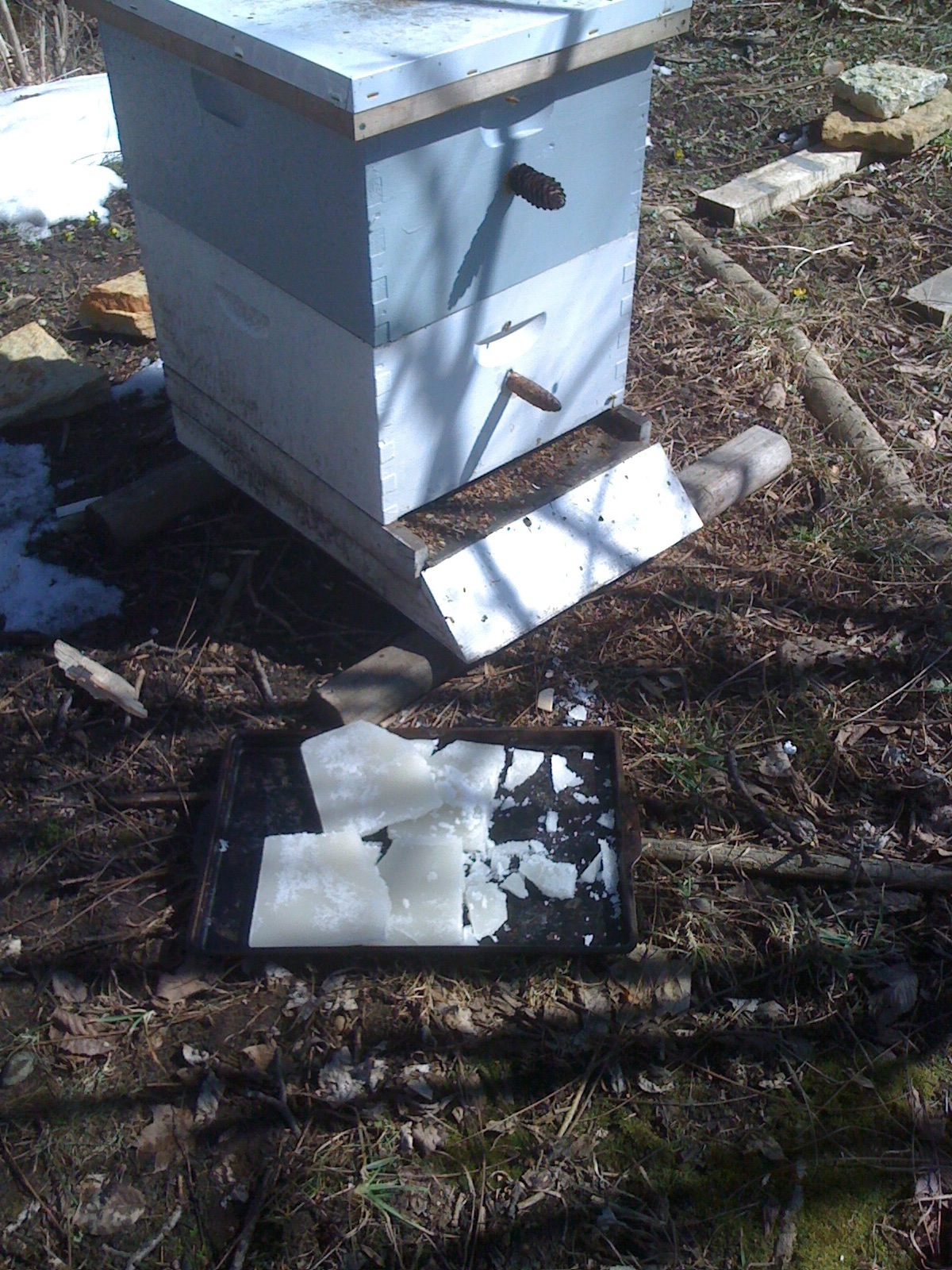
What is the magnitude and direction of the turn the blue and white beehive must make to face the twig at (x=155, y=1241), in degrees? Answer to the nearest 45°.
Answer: approximately 45° to its right

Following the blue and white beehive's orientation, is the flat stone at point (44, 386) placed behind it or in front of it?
behind

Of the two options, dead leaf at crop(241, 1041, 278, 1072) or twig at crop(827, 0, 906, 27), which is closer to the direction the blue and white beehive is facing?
the dead leaf

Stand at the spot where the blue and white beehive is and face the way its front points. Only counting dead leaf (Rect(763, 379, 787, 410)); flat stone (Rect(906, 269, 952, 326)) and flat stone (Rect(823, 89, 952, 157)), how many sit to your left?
3

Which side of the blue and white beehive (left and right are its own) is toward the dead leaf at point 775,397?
left

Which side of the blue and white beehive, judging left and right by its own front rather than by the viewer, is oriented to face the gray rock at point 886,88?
left

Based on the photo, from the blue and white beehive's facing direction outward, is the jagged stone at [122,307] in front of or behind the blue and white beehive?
behind

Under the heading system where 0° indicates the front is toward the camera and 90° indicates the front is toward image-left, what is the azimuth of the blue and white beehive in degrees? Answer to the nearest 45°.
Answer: approximately 315°

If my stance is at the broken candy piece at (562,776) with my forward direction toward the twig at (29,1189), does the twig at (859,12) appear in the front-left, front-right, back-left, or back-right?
back-right

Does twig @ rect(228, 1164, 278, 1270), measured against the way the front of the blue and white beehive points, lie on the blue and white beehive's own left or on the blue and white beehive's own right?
on the blue and white beehive's own right

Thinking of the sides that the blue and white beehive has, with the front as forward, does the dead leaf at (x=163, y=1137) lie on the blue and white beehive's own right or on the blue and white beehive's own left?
on the blue and white beehive's own right
